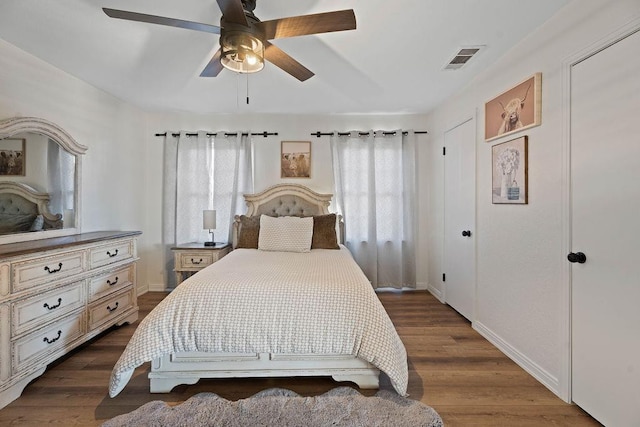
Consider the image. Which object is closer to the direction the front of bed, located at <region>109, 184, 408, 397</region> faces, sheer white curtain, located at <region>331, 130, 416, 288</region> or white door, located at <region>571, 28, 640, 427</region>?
the white door

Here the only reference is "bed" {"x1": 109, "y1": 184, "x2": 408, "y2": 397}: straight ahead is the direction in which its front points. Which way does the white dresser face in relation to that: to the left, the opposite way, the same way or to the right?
to the left

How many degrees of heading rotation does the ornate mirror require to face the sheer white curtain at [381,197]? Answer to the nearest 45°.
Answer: approximately 45° to its left

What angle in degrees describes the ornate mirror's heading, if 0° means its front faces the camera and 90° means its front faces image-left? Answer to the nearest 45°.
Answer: approximately 315°

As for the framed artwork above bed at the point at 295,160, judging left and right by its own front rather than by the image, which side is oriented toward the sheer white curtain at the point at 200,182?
right

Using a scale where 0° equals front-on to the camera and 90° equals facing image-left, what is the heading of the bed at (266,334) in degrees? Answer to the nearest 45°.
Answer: approximately 0°

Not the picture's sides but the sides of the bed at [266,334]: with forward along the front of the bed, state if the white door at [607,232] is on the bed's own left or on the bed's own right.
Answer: on the bed's own left

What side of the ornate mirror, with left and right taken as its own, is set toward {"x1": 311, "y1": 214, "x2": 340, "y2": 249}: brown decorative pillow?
front

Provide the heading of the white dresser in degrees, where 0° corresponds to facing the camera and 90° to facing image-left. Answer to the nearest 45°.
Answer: approximately 315°

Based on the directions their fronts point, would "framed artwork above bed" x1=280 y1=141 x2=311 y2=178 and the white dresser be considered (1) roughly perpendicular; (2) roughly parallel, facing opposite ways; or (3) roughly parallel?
roughly perpendicular

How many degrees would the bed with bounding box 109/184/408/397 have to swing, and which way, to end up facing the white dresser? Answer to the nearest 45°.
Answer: approximately 90° to its right

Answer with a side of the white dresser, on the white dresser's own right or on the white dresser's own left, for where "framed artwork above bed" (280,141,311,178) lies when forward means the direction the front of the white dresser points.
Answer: on the white dresser's own left
